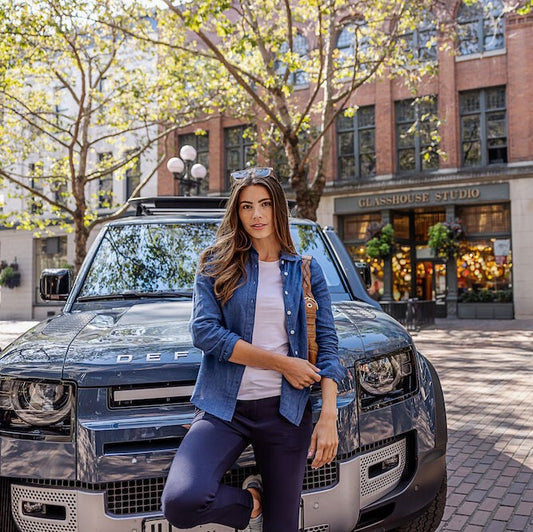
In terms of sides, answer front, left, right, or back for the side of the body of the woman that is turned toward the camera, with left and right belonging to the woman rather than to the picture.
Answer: front

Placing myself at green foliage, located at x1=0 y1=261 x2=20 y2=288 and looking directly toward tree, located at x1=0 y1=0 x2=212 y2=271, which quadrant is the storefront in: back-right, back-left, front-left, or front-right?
front-left

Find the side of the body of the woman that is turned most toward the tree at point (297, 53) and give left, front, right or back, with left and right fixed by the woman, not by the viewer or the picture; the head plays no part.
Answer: back

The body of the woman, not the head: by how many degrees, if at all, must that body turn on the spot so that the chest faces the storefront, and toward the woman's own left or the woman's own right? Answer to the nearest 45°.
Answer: approximately 180°

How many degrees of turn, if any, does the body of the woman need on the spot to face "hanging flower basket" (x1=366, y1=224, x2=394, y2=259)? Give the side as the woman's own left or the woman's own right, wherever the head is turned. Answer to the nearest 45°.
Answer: approximately 180°

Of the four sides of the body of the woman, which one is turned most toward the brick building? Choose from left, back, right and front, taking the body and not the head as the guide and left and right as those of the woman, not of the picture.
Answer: back

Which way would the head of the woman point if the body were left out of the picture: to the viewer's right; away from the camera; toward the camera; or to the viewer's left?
toward the camera

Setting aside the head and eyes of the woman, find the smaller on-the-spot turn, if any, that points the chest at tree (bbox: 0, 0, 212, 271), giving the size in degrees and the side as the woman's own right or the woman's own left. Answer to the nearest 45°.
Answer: approximately 180°

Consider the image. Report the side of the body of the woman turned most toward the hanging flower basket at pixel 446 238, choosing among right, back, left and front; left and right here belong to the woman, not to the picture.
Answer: back

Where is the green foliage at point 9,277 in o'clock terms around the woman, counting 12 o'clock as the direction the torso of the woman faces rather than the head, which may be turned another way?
The green foliage is roughly at 5 o'clock from the woman.
